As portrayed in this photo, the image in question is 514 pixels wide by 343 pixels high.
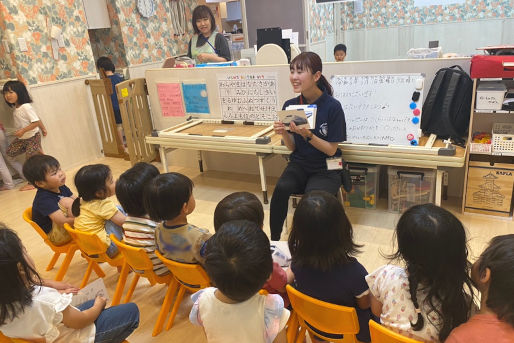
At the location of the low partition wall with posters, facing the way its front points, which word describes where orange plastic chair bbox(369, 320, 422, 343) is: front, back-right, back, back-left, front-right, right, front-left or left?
front

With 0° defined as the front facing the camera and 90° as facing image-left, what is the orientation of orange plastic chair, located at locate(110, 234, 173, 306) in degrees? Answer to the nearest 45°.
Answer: approximately 225°

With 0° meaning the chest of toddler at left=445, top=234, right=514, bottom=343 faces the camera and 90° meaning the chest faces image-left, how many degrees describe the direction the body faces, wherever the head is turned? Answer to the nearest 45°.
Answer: approximately 135°

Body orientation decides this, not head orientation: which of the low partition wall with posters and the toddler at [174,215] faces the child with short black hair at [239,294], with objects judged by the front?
the low partition wall with posters

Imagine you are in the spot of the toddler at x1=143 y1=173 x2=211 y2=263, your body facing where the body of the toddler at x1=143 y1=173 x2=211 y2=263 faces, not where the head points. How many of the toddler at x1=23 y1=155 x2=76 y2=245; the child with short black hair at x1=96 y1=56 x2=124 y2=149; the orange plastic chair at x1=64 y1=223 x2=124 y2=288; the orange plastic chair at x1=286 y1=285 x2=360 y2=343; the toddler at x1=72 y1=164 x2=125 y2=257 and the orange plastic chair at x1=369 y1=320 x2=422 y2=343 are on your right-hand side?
2

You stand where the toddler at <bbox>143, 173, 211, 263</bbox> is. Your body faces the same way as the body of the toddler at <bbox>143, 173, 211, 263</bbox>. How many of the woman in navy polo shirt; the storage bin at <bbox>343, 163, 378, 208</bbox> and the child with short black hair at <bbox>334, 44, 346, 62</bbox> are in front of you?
3

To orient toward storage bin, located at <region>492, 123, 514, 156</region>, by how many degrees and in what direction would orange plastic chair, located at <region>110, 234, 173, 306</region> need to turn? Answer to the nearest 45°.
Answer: approximately 45° to its right

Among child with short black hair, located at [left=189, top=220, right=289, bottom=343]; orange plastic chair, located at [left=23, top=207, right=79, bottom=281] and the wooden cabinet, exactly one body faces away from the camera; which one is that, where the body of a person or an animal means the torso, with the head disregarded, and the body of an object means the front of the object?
the child with short black hair

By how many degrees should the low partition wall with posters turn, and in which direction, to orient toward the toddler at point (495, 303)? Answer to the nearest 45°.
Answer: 0° — it already faces them

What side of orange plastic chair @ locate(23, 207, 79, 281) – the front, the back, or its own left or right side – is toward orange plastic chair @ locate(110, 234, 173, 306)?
right

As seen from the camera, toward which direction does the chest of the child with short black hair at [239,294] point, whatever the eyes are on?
away from the camera

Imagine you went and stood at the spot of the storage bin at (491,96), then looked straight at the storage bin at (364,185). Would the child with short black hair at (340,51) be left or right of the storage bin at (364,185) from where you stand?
right

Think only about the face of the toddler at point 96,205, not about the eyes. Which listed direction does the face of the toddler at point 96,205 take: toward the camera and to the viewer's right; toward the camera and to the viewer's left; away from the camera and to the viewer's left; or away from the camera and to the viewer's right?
away from the camera and to the viewer's right

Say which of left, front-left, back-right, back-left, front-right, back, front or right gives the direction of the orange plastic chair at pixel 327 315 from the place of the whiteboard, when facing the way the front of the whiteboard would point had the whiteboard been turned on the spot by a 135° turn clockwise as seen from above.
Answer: back-left

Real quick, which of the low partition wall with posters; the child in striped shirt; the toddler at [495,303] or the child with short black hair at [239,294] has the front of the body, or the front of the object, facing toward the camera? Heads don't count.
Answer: the low partition wall with posters

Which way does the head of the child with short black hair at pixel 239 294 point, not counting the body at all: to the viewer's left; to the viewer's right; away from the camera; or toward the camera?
away from the camera

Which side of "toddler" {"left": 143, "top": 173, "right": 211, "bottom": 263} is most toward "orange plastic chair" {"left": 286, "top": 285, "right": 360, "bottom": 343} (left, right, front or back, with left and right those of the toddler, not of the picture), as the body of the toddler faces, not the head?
right

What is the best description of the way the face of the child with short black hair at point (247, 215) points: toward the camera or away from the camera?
away from the camera

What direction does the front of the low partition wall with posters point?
toward the camera

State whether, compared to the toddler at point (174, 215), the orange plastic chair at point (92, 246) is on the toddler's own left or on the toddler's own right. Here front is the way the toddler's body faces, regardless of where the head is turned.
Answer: on the toddler's own left
